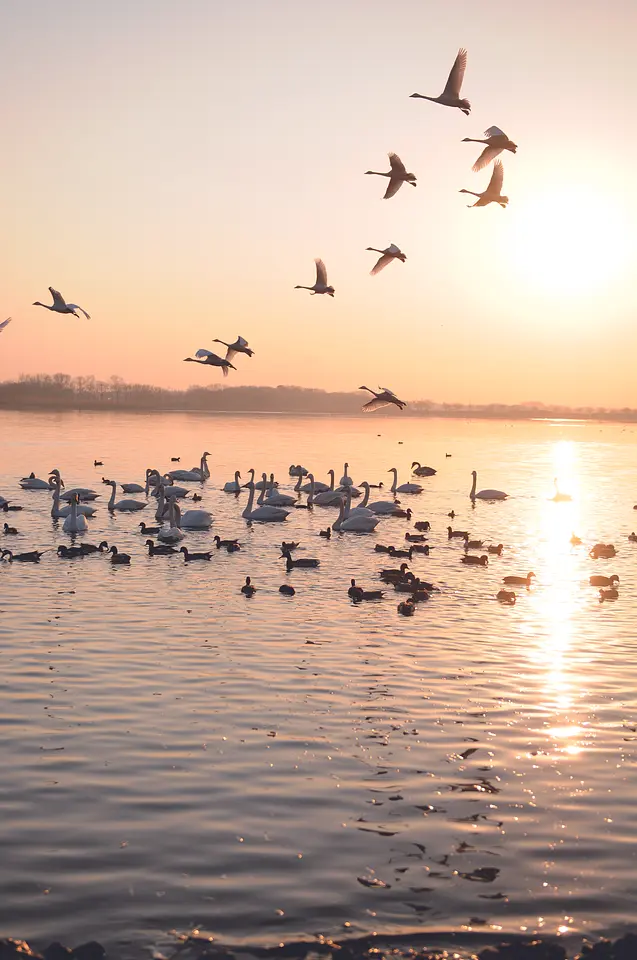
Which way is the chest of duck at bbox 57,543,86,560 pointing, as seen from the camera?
to the viewer's left

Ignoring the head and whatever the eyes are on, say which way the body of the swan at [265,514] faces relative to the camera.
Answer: to the viewer's left

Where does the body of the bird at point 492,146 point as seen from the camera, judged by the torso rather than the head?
to the viewer's left

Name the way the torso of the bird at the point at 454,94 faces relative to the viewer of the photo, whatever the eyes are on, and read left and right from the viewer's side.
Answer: facing to the left of the viewer

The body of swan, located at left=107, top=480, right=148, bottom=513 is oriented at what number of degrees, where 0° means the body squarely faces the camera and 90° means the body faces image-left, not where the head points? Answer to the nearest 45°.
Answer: approximately 90°

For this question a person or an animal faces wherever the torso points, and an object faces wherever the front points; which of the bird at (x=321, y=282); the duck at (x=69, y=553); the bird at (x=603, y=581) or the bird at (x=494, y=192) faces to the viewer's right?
the bird at (x=603, y=581)

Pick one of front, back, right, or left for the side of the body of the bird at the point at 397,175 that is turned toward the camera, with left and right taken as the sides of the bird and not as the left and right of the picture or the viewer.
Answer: left

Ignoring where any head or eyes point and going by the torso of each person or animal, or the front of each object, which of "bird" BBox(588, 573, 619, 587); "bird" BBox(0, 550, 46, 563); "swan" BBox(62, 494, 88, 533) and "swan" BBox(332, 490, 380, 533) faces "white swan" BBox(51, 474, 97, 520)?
"swan" BBox(332, 490, 380, 533)

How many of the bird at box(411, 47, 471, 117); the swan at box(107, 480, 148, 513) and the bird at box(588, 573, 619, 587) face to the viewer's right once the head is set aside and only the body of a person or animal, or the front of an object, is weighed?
1

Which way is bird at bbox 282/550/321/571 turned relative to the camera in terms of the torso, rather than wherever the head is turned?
to the viewer's left

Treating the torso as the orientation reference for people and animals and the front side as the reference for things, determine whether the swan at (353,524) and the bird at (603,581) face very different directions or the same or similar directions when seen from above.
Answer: very different directions
